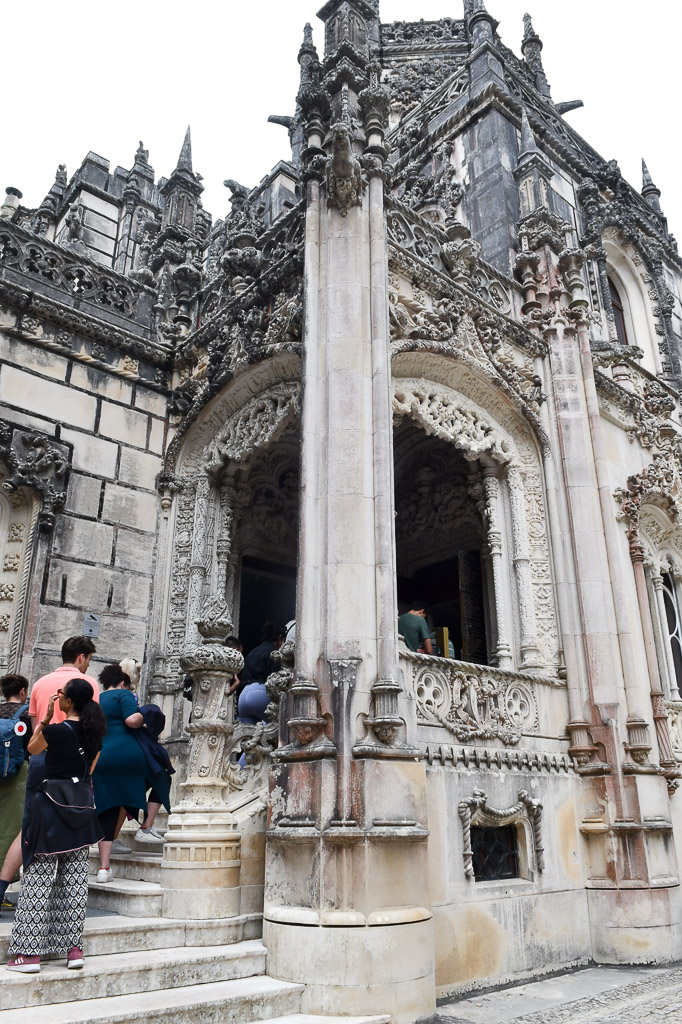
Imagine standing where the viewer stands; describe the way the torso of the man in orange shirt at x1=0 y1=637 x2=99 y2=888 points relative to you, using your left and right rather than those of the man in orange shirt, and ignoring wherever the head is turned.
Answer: facing away from the viewer and to the right of the viewer

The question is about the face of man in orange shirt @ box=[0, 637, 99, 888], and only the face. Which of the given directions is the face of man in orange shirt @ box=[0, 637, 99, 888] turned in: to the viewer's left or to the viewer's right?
to the viewer's right

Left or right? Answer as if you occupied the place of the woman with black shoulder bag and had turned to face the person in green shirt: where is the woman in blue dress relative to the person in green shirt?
left

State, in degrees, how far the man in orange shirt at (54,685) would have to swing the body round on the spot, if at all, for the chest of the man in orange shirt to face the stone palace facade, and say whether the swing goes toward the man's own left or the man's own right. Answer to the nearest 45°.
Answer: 0° — they already face it

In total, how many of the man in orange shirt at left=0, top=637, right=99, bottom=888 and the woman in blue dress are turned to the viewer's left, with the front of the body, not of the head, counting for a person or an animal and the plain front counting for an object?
0

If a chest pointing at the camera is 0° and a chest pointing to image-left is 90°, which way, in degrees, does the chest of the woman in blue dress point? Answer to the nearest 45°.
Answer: approximately 225°

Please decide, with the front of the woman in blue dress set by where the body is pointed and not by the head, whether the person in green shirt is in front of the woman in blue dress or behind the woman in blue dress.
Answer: in front
